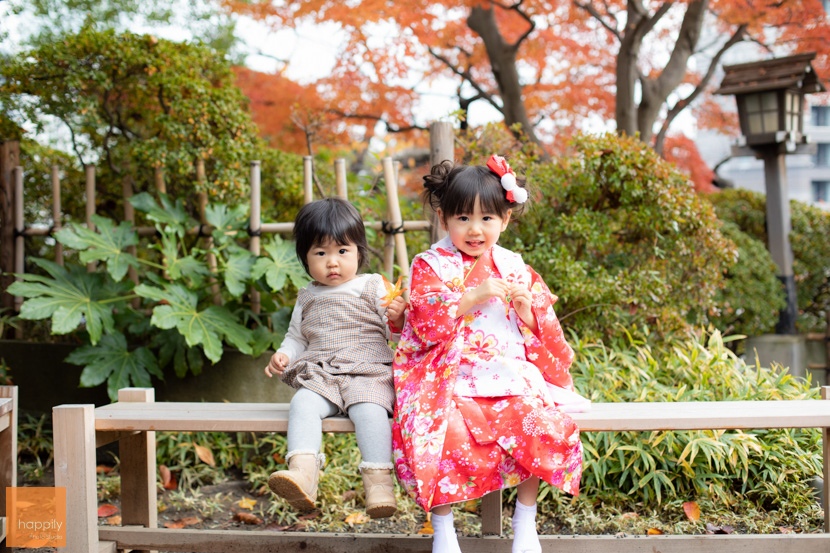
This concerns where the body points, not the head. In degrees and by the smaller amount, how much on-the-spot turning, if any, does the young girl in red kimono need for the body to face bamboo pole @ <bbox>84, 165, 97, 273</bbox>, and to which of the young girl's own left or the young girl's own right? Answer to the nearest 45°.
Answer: approximately 135° to the young girl's own right

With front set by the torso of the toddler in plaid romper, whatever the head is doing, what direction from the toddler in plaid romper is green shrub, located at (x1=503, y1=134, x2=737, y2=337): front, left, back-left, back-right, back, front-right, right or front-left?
back-left

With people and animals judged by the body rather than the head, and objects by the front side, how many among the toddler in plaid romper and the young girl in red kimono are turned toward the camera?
2

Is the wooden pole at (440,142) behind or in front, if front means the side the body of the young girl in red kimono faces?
behind

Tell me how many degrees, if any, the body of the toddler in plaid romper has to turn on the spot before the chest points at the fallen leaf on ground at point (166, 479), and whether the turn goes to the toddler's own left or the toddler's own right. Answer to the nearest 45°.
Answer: approximately 135° to the toddler's own right

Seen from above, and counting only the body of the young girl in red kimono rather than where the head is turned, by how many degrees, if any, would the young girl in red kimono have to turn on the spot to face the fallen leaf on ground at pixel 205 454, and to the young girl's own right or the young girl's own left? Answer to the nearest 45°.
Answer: approximately 135° to the young girl's own right

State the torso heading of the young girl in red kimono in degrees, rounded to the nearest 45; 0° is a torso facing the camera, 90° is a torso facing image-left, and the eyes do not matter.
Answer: approximately 0°

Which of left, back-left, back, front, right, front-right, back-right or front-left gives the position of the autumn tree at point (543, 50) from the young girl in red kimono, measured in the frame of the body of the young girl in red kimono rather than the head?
back

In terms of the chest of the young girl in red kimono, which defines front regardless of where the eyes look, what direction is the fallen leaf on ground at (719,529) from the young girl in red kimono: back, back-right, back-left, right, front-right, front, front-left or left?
back-left
